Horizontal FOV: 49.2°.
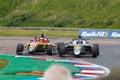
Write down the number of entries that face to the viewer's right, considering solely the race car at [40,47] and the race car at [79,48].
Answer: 0

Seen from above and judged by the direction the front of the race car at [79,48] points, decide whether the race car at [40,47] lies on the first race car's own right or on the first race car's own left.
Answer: on the first race car's own right

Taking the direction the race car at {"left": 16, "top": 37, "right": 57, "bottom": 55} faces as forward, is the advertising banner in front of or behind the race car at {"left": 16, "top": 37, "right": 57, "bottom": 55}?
behind

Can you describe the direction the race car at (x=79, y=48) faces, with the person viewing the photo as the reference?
facing the viewer

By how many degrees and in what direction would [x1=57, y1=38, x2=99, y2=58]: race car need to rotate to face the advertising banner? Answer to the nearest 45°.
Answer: approximately 180°

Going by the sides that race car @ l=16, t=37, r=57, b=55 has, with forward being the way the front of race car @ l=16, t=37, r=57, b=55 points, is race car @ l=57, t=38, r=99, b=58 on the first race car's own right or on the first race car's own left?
on the first race car's own left

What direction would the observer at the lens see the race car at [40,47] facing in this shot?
facing the viewer and to the left of the viewer
